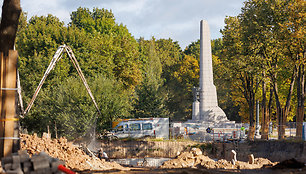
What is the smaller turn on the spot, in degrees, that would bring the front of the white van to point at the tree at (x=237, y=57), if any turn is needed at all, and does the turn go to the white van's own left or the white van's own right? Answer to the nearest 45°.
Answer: approximately 180°

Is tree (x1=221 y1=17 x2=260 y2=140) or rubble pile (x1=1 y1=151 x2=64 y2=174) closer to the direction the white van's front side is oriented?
the rubble pile

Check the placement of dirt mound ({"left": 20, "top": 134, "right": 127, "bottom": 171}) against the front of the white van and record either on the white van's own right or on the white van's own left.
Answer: on the white van's own left

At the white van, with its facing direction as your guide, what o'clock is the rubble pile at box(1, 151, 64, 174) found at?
The rubble pile is roughly at 9 o'clock from the white van.

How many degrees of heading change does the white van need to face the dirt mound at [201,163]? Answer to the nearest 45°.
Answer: approximately 90° to its left

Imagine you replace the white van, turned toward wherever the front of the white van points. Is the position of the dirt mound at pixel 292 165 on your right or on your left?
on your left

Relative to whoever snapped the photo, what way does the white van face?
facing to the left of the viewer

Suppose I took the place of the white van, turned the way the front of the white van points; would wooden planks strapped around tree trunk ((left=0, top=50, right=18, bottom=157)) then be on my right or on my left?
on my left

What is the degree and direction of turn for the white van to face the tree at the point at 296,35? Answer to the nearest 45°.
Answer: approximately 135° to its left
